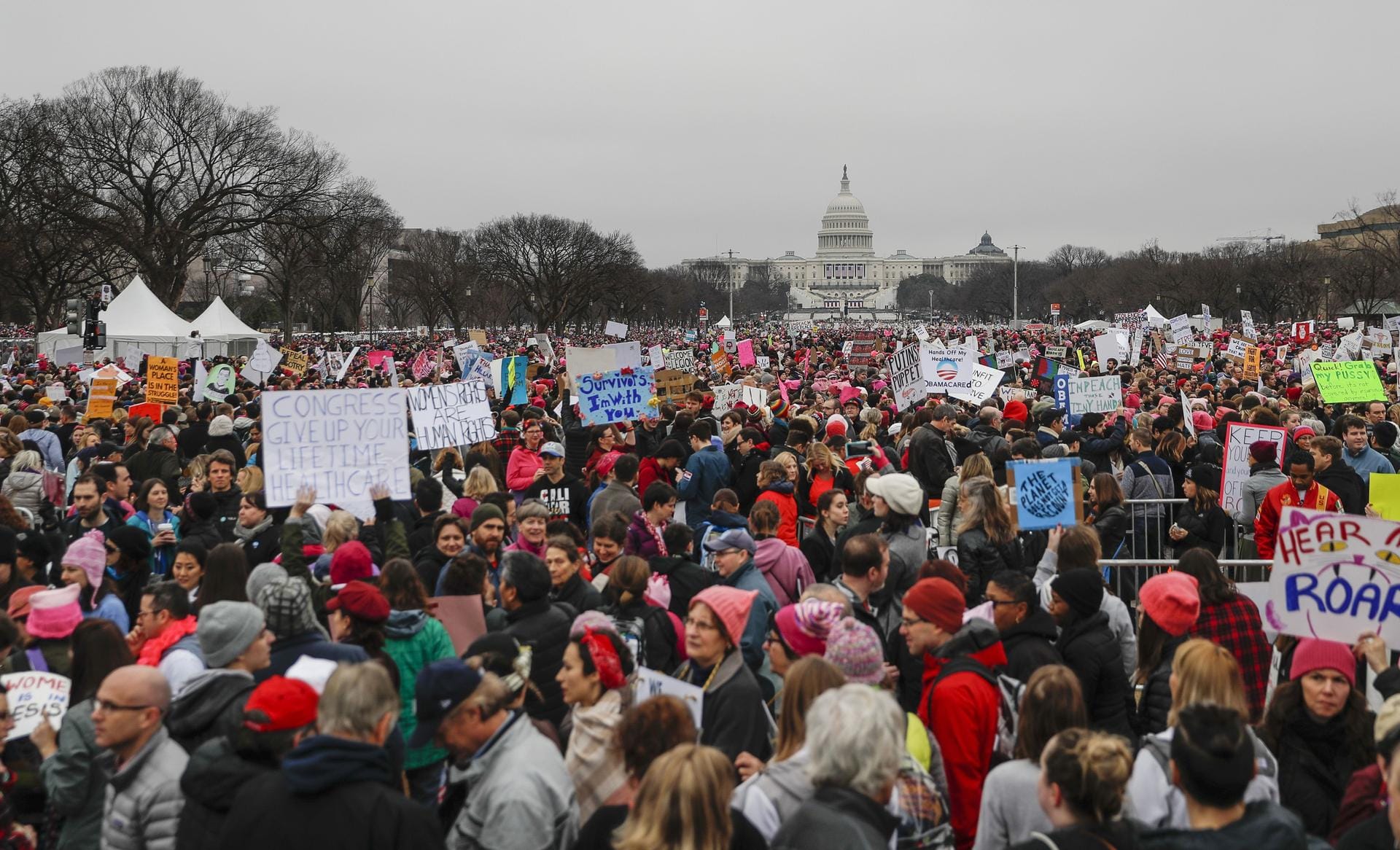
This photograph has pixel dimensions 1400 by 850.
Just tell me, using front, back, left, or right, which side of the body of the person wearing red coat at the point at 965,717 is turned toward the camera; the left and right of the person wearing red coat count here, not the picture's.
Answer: left

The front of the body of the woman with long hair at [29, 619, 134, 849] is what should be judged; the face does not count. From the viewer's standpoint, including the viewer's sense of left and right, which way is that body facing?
facing away from the viewer and to the left of the viewer

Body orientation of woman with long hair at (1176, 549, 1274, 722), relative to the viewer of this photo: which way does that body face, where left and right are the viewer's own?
facing away from the viewer and to the left of the viewer

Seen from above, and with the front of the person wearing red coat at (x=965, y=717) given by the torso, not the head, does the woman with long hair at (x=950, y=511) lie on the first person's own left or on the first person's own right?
on the first person's own right

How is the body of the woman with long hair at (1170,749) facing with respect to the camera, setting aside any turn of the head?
away from the camera

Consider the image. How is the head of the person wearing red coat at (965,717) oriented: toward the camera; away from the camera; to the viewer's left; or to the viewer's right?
to the viewer's left

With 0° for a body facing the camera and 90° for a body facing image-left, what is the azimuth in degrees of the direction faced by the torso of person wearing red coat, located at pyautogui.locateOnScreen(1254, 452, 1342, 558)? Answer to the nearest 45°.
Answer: approximately 0°
